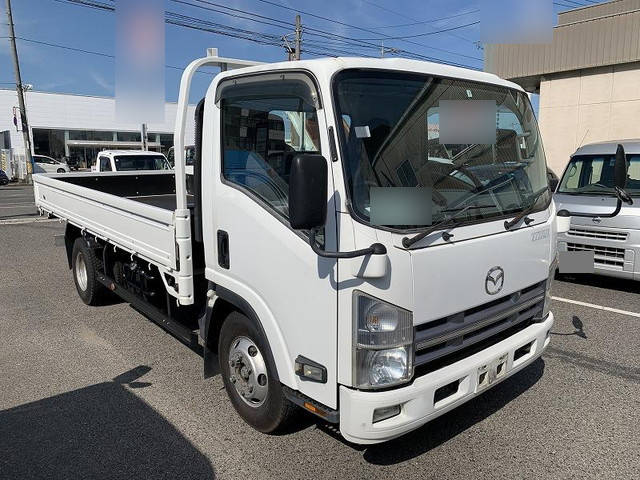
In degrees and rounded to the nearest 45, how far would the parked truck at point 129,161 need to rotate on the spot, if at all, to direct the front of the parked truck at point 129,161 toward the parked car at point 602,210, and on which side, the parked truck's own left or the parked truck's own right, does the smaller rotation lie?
0° — it already faces it

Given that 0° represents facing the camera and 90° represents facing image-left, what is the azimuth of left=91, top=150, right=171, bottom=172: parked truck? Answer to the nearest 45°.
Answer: approximately 315°

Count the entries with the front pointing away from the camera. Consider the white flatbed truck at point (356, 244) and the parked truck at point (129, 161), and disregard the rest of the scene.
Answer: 0

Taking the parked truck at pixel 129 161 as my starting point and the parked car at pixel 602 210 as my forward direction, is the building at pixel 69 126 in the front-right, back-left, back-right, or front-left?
back-left

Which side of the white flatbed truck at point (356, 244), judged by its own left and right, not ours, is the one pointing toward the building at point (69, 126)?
back

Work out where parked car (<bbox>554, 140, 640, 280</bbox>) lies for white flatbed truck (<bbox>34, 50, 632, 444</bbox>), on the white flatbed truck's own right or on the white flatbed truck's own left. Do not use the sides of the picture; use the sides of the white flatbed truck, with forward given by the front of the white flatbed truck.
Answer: on the white flatbed truck's own left

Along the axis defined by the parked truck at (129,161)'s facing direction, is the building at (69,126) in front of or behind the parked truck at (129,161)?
behind
